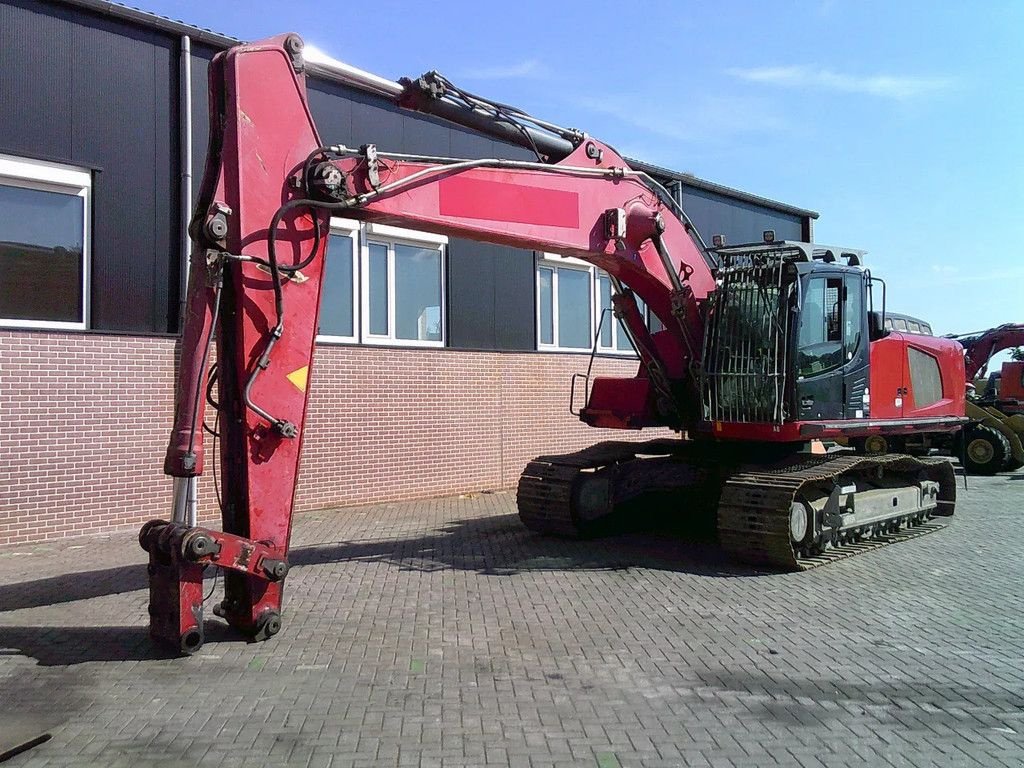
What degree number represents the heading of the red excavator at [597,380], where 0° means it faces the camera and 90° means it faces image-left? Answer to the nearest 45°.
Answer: approximately 45°
